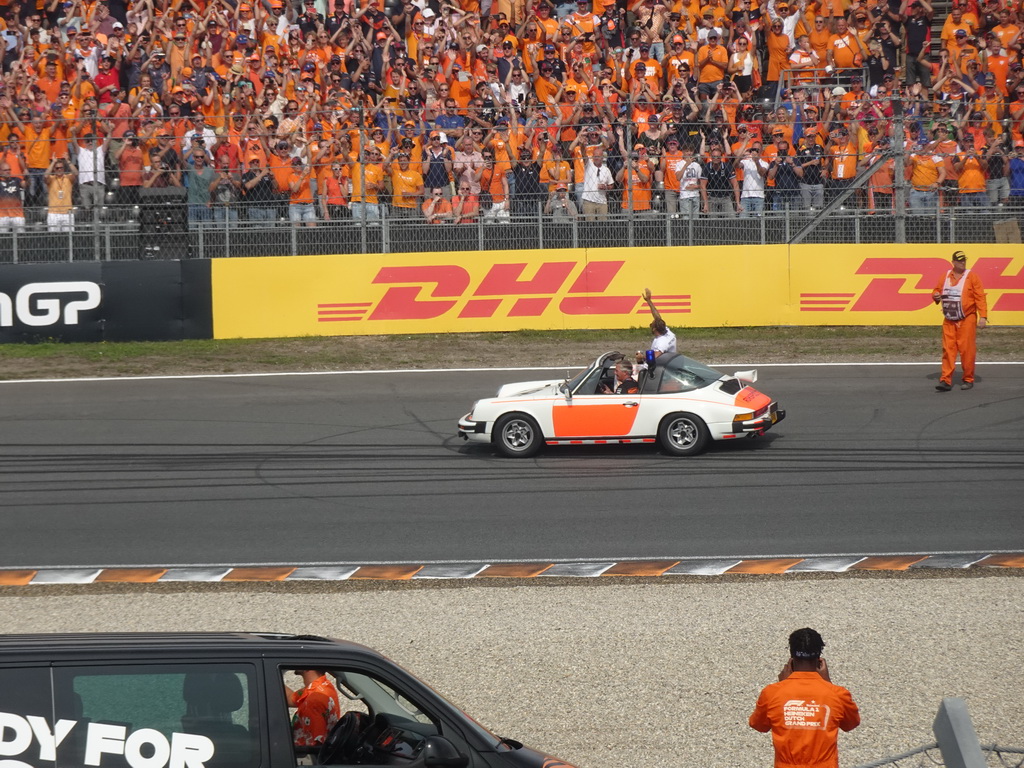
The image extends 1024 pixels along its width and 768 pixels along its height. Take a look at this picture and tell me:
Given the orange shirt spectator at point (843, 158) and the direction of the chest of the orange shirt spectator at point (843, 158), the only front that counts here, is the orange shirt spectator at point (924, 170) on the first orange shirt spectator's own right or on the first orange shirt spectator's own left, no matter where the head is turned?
on the first orange shirt spectator's own left

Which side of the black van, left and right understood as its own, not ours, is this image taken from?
right

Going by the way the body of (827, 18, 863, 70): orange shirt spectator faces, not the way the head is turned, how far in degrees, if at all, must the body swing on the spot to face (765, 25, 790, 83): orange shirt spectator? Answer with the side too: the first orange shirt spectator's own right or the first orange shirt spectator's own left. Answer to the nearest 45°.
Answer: approximately 90° to the first orange shirt spectator's own right

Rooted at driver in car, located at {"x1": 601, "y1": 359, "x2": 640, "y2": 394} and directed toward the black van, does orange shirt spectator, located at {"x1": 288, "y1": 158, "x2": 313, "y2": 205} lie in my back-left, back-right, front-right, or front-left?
back-right

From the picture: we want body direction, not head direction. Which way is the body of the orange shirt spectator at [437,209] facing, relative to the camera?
toward the camera

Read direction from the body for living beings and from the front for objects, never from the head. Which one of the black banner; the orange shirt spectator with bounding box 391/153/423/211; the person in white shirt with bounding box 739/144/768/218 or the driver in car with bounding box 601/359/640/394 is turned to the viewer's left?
the driver in car

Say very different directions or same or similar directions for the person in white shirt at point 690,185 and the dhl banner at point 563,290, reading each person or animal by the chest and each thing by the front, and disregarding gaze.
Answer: same or similar directions

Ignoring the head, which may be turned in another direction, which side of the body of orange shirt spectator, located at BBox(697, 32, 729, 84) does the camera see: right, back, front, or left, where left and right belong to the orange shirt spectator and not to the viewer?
front

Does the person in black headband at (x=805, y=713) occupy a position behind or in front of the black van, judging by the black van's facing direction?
in front

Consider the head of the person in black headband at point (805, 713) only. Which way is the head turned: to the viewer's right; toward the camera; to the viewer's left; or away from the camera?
away from the camera

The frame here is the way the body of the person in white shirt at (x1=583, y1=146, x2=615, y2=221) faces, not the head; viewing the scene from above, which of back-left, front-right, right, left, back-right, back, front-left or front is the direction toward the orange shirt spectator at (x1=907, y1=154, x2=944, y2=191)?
left

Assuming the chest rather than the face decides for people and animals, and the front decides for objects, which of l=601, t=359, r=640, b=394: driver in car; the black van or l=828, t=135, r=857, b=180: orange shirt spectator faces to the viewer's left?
the driver in car

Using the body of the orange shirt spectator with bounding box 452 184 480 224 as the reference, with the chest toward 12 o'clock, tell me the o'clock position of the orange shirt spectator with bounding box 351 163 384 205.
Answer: the orange shirt spectator with bounding box 351 163 384 205 is roughly at 3 o'clock from the orange shirt spectator with bounding box 452 184 480 224.

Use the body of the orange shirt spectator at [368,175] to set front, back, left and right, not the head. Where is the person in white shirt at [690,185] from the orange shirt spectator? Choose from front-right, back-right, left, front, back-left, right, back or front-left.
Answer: left

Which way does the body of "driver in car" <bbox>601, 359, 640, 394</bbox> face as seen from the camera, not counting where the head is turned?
to the viewer's left
